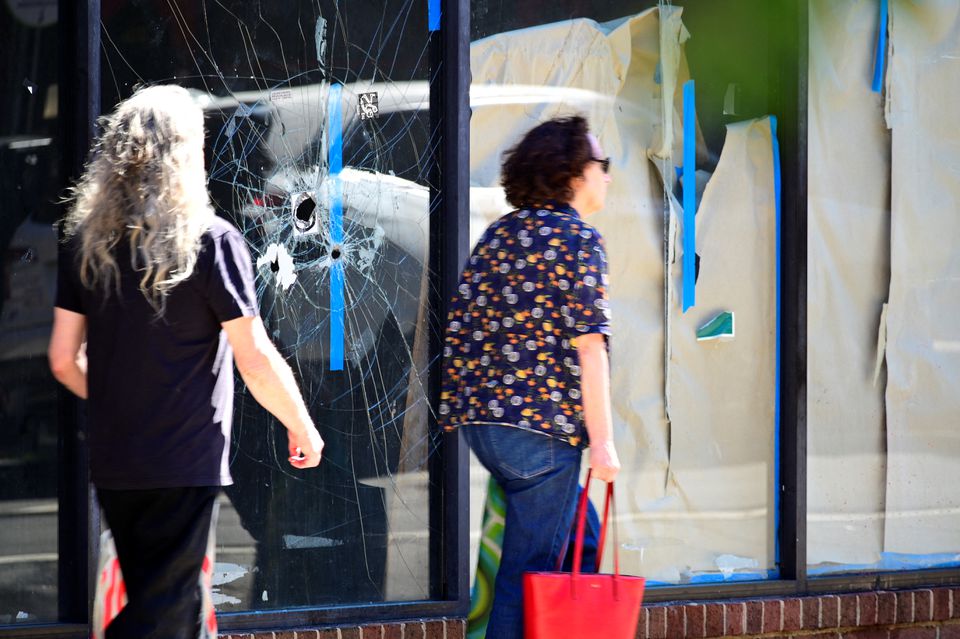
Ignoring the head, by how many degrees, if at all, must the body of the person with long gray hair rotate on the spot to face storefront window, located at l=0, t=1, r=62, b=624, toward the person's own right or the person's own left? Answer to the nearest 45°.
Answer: approximately 45° to the person's own left

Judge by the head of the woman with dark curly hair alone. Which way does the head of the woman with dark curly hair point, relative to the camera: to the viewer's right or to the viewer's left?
to the viewer's right

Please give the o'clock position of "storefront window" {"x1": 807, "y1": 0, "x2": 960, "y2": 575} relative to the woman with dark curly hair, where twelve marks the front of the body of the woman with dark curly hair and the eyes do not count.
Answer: The storefront window is roughly at 12 o'clock from the woman with dark curly hair.

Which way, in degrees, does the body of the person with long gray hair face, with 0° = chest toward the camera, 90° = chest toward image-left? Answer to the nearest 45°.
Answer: approximately 225°

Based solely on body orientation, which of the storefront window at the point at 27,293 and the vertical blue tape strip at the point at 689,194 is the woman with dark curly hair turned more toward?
the vertical blue tape strip

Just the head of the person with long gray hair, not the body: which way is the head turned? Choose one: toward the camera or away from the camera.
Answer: away from the camera

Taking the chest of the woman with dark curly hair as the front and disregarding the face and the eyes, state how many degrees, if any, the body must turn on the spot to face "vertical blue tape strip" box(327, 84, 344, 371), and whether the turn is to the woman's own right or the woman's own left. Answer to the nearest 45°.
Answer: approximately 90° to the woman's own left

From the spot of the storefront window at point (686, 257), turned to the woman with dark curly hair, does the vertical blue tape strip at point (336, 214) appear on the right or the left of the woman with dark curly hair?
right

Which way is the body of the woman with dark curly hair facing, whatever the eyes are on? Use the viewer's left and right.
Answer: facing away from the viewer and to the right of the viewer

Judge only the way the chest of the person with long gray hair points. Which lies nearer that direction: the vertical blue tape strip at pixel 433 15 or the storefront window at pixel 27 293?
the vertical blue tape strip

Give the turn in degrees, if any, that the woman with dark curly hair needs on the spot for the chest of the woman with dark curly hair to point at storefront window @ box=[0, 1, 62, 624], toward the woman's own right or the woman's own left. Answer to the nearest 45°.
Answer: approximately 135° to the woman's own left
